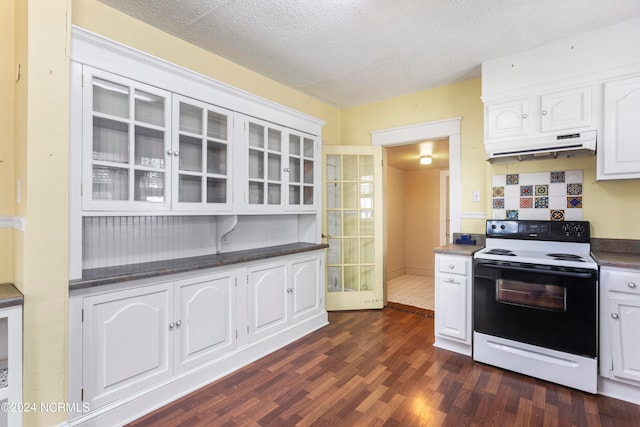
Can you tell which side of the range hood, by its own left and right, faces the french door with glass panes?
right

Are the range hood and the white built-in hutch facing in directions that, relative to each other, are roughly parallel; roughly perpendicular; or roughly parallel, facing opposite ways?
roughly perpendicular

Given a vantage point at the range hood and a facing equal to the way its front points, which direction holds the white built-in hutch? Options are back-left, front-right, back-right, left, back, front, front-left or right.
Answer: front-right

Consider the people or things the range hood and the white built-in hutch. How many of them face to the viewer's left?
0

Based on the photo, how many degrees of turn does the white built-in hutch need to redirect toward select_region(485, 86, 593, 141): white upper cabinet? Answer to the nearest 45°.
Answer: approximately 45° to its left

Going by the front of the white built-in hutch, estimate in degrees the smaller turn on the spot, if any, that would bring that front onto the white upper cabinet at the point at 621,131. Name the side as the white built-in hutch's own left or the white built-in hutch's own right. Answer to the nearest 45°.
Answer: approximately 45° to the white built-in hutch's own left

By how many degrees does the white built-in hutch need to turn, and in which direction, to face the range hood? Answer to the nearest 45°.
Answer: approximately 45° to its left

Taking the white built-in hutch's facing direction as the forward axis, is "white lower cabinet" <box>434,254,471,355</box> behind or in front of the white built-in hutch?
in front

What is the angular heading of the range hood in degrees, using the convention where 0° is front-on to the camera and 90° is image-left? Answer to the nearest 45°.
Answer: approximately 0°

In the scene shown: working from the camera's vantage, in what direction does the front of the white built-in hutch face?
facing the viewer and to the right of the viewer
